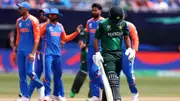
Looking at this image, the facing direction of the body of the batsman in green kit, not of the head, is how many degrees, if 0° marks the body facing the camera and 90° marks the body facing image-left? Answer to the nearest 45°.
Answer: approximately 0°

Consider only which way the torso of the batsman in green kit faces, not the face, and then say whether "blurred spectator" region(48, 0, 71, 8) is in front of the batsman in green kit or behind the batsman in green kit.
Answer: behind

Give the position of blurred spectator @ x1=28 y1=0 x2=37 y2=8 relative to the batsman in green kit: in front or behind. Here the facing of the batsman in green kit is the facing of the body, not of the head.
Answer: behind
